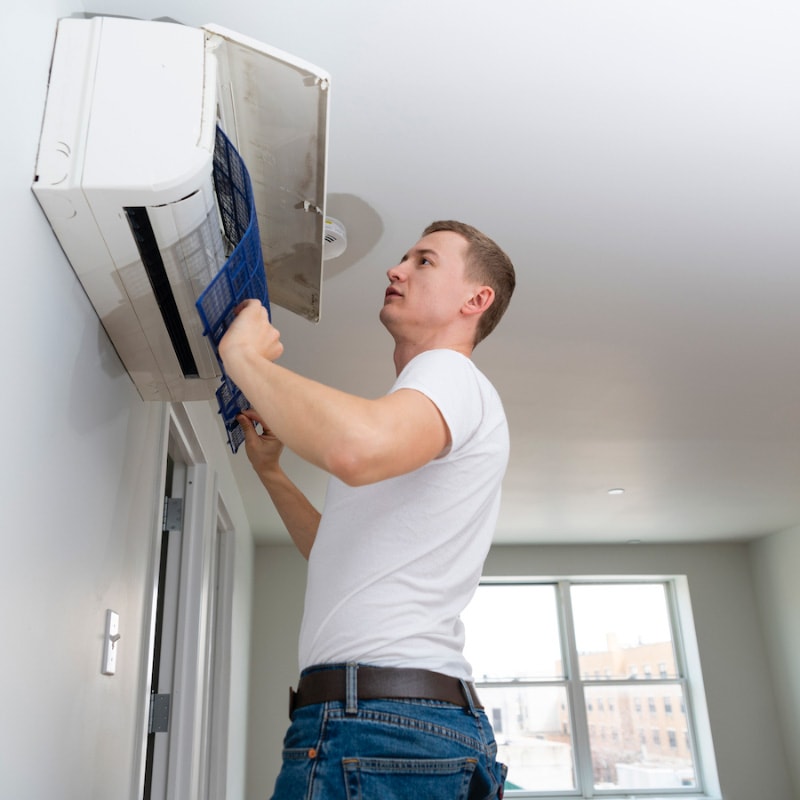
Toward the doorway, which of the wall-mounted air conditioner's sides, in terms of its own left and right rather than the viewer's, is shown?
left

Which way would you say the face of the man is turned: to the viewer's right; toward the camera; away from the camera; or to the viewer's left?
to the viewer's left

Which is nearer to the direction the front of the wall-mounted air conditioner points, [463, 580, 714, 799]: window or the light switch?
the window

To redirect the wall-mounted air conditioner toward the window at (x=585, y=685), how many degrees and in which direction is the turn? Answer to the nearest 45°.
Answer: approximately 45° to its left

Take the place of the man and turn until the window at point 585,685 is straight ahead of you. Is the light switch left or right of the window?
left

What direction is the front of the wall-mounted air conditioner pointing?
to the viewer's right
